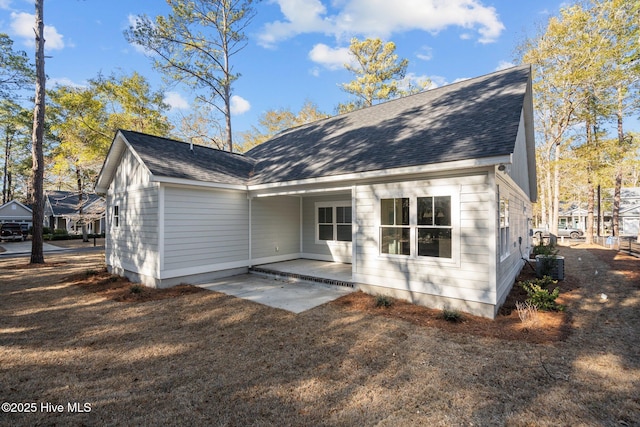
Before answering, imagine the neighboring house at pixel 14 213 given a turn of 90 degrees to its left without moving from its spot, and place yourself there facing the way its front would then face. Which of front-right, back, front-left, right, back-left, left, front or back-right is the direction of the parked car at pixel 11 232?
right

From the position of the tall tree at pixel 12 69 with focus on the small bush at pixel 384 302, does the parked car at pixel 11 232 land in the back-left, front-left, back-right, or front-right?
back-left

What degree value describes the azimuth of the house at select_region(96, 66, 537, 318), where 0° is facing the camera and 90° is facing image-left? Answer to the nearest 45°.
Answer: approximately 225°

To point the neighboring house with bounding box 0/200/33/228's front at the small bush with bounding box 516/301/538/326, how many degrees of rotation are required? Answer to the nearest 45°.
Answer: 0° — it already faces it

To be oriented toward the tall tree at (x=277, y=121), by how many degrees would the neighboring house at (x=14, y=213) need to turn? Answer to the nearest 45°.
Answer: approximately 45° to its left

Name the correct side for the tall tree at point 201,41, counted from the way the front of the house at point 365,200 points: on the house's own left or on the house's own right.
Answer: on the house's own left

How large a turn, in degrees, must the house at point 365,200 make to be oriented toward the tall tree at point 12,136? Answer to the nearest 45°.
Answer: approximately 90° to its left

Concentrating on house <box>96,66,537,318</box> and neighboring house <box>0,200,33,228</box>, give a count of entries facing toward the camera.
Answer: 1

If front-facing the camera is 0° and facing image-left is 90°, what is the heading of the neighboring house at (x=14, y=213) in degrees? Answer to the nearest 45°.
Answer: approximately 0°
